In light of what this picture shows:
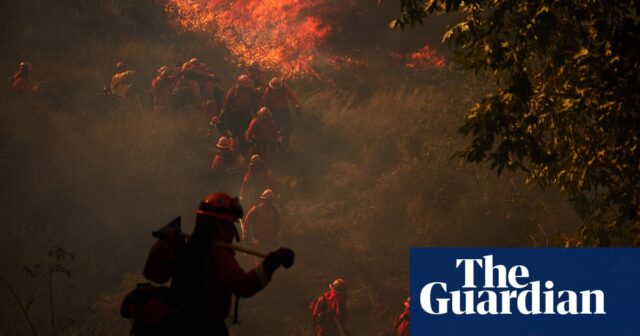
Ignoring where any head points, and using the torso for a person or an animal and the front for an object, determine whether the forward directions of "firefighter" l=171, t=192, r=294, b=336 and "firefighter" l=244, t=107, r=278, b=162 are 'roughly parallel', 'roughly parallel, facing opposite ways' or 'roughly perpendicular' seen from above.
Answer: roughly perpendicular

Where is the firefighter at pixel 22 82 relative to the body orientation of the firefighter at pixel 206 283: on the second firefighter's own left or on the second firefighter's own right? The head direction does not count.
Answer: on the second firefighter's own left

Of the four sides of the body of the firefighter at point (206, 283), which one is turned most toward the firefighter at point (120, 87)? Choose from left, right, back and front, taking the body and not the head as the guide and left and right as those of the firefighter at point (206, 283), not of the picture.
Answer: left

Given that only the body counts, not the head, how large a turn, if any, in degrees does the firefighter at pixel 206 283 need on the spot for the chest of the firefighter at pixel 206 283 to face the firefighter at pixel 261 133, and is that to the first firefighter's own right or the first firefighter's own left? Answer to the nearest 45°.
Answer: approximately 90° to the first firefighter's own left
